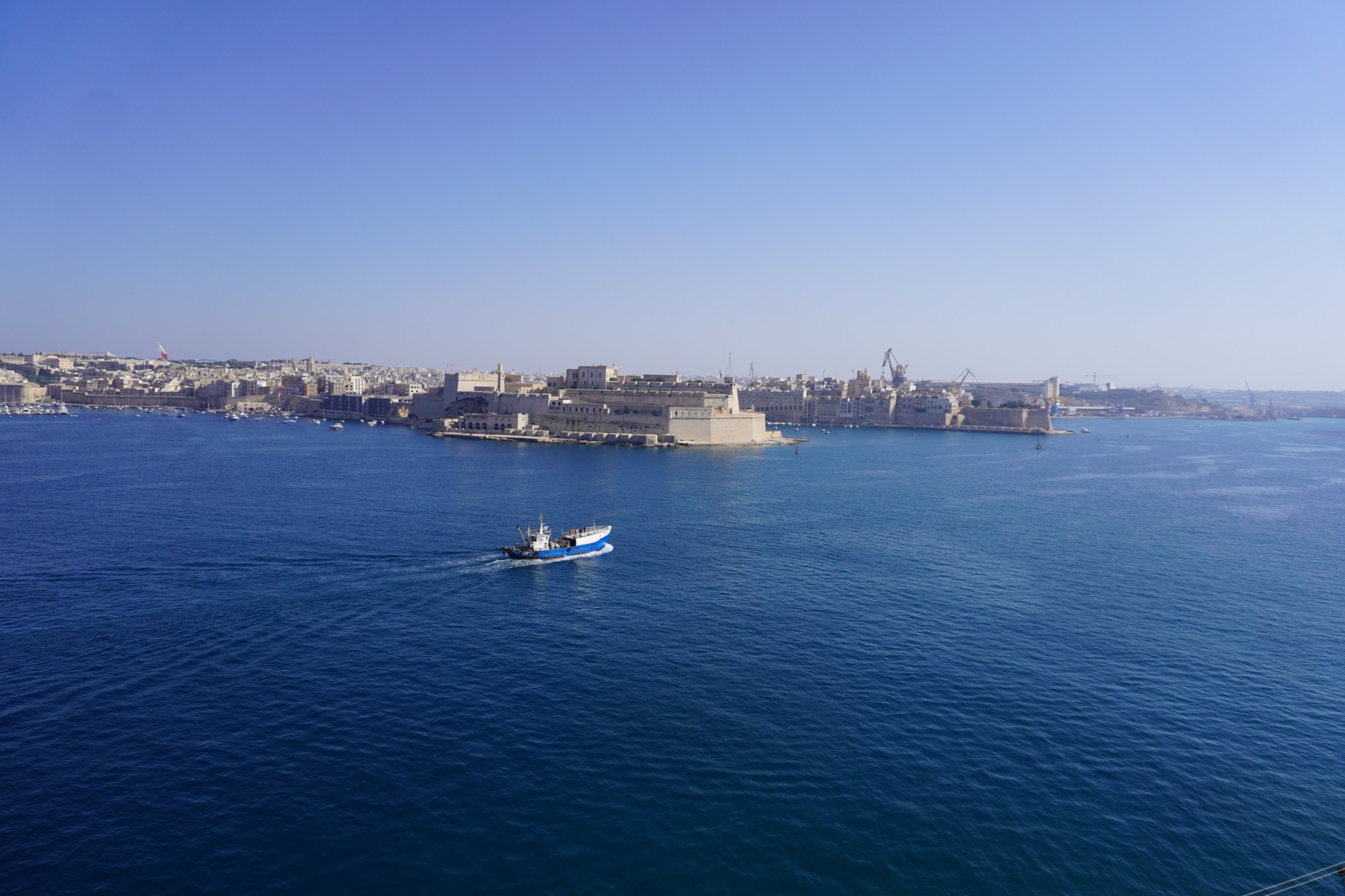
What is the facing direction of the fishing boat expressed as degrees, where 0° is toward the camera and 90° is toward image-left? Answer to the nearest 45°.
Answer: approximately 225°
